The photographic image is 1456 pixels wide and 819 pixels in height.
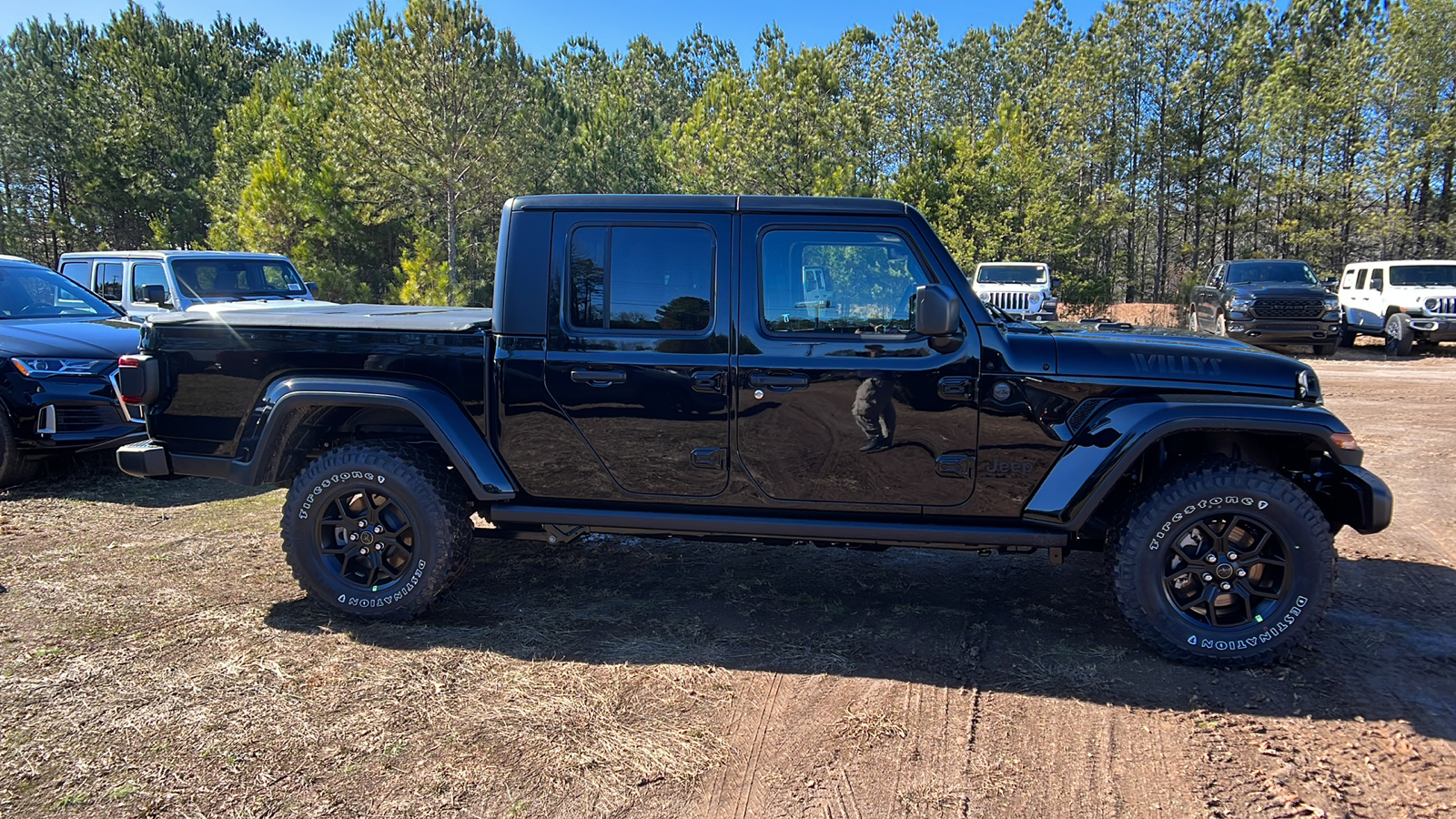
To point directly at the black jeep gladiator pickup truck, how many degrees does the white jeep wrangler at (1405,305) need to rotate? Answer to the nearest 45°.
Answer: approximately 45° to its right

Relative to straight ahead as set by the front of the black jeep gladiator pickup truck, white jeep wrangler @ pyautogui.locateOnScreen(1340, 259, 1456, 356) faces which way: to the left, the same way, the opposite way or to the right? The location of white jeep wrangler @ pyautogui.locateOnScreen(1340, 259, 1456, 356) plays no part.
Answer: to the right

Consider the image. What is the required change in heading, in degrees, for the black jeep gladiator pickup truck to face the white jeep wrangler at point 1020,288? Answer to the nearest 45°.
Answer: approximately 90° to its left

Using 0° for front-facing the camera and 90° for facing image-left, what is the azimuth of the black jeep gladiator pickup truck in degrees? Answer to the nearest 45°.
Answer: approximately 270°

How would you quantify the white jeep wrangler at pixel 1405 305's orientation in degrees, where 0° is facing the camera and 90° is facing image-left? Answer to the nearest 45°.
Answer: approximately 315°

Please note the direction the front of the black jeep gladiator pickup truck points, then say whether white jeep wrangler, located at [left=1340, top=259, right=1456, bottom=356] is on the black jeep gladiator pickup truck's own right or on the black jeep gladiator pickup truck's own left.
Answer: on the black jeep gladiator pickup truck's own left

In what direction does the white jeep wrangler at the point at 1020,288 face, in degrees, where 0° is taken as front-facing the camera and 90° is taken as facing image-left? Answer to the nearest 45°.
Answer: approximately 0°

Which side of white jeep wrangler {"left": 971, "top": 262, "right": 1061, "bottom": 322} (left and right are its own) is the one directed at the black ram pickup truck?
left

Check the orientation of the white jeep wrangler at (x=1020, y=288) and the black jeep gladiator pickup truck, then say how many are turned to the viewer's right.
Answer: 1

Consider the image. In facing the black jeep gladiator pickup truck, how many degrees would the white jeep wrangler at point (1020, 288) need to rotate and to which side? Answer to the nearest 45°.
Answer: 0° — it already faces it

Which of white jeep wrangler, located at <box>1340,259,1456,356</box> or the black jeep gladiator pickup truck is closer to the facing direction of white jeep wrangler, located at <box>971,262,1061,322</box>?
the black jeep gladiator pickup truck
